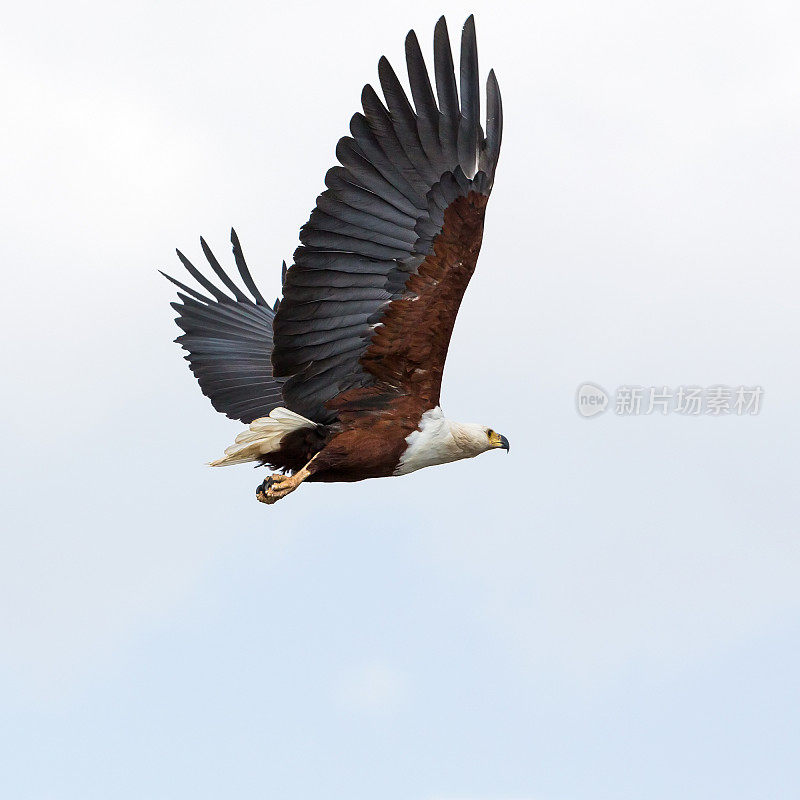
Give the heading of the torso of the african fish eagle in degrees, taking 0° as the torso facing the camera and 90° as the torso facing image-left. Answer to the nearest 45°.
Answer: approximately 270°
